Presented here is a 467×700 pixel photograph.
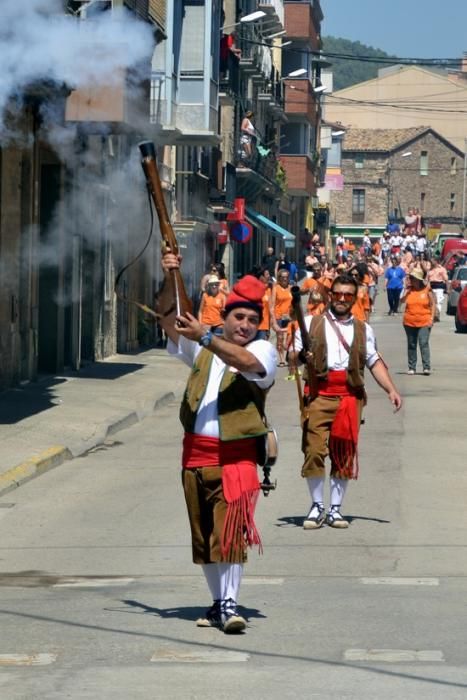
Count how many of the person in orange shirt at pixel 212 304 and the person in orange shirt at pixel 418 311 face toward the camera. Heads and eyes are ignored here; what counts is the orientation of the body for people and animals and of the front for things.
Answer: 2

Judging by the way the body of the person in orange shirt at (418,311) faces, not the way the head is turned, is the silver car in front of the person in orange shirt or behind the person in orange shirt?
behind

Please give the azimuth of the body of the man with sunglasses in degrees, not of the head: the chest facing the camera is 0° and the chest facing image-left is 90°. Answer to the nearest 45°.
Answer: approximately 0°

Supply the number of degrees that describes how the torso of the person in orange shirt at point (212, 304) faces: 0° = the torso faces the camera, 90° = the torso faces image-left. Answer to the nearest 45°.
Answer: approximately 0°

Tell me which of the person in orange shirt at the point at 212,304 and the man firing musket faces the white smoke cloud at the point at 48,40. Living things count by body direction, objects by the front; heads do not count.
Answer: the person in orange shirt

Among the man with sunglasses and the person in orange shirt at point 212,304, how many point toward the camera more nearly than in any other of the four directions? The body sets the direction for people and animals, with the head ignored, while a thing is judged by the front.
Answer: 2

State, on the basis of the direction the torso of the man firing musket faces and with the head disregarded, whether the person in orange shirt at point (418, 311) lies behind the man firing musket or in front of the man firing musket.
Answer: behind

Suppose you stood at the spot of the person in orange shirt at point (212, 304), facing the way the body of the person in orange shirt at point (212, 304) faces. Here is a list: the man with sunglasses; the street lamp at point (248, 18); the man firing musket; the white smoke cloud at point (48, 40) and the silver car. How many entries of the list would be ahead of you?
3

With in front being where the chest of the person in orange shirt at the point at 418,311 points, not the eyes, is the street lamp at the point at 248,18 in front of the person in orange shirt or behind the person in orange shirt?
behind

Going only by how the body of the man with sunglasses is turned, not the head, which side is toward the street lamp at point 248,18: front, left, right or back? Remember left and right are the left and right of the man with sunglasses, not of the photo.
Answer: back

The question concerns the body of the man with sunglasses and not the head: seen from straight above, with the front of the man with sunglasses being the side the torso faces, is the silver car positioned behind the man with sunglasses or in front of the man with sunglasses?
behind

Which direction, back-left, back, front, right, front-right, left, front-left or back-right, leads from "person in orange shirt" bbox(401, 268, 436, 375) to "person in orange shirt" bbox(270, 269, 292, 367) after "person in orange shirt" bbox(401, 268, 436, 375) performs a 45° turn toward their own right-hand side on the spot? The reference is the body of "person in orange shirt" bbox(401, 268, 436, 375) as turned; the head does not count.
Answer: right

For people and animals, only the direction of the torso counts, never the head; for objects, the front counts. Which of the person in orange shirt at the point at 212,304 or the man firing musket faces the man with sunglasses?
the person in orange shirt
